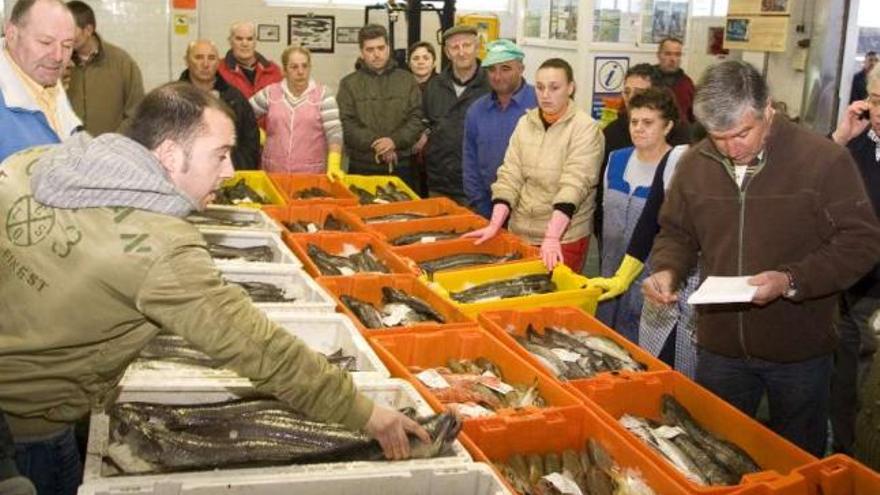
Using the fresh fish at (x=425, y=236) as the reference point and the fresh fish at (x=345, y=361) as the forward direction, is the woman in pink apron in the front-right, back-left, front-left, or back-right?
back-right

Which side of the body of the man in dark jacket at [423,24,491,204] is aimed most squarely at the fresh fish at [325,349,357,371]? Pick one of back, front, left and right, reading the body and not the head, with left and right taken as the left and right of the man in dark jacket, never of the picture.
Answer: front

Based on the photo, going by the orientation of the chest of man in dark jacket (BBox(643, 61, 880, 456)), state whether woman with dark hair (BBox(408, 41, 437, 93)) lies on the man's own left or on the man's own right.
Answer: on the man's own right

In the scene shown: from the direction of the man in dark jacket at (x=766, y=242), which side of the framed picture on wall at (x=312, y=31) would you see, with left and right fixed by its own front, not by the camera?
front

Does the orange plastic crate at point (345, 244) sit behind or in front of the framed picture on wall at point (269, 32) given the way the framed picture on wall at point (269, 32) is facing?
in front

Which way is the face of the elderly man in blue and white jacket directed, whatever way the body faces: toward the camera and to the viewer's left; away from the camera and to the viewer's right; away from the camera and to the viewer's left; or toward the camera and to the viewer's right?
toward the camera and to the viewer's right

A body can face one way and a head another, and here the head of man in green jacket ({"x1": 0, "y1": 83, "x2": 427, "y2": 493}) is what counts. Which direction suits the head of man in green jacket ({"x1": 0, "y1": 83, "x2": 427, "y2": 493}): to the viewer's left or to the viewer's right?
to the viewer's right

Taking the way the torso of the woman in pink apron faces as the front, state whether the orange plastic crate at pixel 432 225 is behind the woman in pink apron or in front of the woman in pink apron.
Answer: in front
